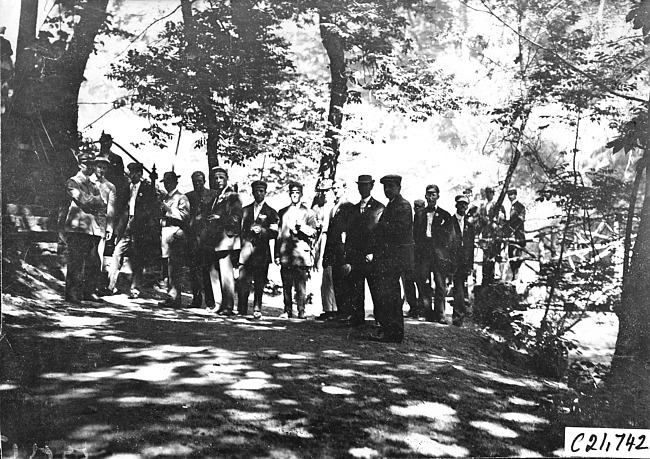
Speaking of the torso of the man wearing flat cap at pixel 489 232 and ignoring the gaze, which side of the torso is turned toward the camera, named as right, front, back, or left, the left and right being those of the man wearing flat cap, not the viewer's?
front

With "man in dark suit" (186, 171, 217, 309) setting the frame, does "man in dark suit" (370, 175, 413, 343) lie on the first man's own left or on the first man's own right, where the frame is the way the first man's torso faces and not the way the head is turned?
on the first man's own left

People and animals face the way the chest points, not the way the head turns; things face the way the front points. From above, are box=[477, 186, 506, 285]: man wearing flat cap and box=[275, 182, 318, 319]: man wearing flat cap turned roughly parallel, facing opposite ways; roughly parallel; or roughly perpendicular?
roughly parallel

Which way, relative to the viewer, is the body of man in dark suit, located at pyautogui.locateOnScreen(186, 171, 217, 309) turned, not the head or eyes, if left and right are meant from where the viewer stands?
facing the viewer

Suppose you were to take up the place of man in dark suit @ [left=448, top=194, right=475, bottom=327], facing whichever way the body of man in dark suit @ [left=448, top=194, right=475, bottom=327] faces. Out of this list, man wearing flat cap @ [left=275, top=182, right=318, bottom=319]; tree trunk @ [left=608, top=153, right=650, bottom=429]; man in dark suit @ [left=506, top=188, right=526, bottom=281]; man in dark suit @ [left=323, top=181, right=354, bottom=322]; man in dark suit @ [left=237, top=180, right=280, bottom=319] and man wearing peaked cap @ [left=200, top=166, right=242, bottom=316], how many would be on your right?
4

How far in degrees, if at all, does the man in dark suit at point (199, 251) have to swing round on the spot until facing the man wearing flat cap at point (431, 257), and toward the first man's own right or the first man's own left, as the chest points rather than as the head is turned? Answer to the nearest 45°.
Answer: approximately 90° to the first man's own left

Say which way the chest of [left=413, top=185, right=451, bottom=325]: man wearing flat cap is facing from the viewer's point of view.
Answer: toward the camera
